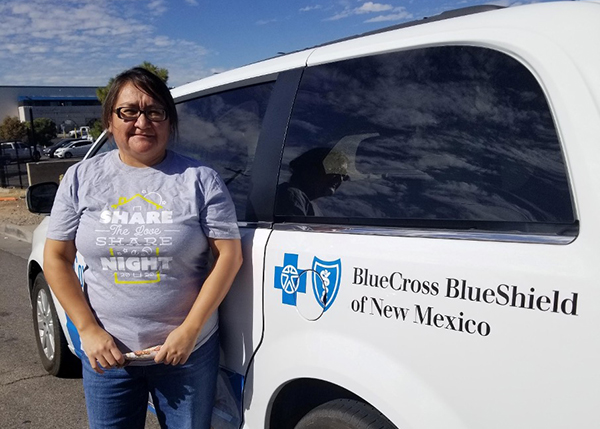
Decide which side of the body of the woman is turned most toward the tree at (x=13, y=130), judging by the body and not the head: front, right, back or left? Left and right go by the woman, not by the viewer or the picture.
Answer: back

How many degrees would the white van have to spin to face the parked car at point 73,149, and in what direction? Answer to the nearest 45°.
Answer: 0° — it already faces it

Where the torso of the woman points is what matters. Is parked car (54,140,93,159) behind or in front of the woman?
behind

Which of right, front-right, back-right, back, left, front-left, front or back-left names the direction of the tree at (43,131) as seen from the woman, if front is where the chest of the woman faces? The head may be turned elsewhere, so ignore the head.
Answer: back

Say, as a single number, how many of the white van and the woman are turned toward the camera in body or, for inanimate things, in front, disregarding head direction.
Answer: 1

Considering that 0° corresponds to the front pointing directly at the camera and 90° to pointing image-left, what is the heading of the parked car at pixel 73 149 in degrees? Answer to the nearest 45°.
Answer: approximately 45°

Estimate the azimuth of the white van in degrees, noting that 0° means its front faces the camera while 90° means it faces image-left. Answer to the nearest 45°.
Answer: approximately 135°
